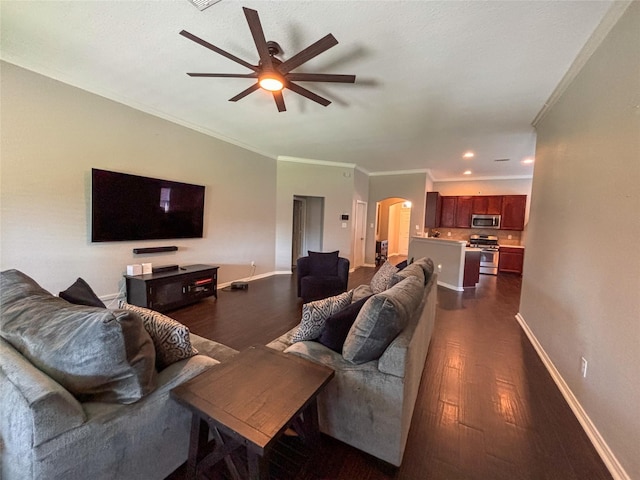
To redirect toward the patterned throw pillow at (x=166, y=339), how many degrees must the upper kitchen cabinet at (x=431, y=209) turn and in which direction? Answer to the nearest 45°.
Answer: approximately 45° to its right

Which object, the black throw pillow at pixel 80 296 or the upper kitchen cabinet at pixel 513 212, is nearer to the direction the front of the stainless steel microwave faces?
the black throw pillow

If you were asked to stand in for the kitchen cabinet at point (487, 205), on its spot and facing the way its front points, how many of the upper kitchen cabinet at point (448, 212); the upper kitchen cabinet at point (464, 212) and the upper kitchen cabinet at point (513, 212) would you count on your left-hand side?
1

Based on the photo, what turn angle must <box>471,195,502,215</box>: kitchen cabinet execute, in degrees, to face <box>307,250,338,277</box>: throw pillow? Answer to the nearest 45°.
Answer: approximately 45° to its right

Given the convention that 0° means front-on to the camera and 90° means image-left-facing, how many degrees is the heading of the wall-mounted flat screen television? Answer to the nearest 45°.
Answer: approximately 315°

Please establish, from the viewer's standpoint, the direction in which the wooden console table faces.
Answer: facing the viewer and to the right of the viewer

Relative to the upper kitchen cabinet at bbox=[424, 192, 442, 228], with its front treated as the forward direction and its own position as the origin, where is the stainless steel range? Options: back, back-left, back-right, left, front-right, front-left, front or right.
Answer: front-left

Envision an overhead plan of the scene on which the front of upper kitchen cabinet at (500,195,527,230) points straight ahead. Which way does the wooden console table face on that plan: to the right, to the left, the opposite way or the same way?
to the left

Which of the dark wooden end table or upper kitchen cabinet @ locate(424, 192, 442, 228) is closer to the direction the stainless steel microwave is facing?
the dark wooden end table

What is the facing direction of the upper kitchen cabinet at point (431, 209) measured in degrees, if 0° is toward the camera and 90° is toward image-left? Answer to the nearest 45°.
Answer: approximately 315°
